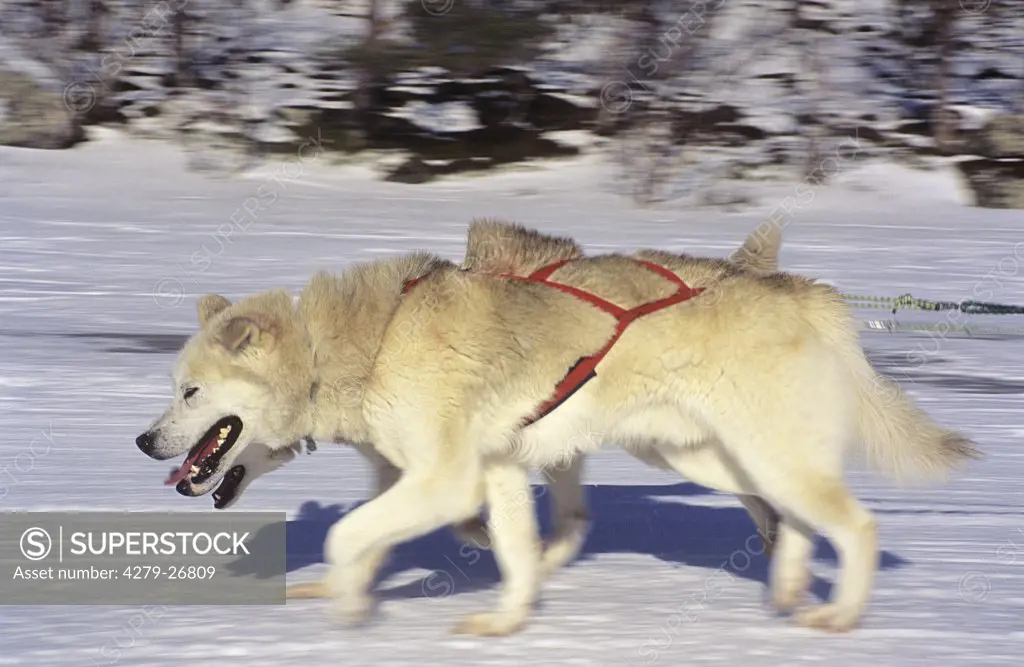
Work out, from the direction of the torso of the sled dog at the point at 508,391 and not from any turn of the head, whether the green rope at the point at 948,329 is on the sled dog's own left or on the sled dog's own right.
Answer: on the sled dog's own right

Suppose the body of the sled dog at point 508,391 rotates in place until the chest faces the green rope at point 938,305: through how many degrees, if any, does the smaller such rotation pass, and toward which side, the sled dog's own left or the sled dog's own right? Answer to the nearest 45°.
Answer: approximately 135° to the sled dog's own right

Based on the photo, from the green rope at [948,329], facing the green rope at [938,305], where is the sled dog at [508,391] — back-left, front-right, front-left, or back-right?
back-left

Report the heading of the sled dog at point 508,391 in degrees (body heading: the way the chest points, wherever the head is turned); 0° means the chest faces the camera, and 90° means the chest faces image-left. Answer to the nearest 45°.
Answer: approximately 90°
